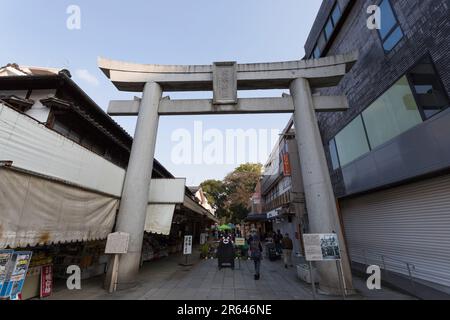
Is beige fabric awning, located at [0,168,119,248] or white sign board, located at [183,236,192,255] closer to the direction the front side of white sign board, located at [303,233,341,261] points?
the beige fabric awning

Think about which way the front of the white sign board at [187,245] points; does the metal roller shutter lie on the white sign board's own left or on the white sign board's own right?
on the white sign board's own left

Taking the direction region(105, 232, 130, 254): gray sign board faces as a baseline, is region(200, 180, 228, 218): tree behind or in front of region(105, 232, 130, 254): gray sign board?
behind

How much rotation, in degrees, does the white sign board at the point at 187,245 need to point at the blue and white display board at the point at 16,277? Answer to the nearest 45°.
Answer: approximately 45° to its right

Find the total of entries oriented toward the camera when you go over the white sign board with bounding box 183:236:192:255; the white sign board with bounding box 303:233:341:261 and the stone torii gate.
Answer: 3

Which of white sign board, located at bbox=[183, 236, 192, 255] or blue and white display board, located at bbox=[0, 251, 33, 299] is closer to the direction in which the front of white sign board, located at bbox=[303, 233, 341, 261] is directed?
the blue and white display board

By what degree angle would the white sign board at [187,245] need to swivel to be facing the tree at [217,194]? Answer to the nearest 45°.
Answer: approximately 180°

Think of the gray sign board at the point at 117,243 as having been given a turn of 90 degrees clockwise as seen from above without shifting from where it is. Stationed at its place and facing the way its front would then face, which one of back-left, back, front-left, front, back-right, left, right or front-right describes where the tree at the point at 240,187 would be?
back-right

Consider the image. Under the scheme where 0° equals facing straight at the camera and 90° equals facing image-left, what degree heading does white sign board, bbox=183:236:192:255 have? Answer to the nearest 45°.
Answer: approximately 0°

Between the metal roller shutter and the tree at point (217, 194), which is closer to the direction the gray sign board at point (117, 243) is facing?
the metal roller shutter

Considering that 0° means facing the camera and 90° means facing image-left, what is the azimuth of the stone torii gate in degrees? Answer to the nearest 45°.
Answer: approximately 0°
